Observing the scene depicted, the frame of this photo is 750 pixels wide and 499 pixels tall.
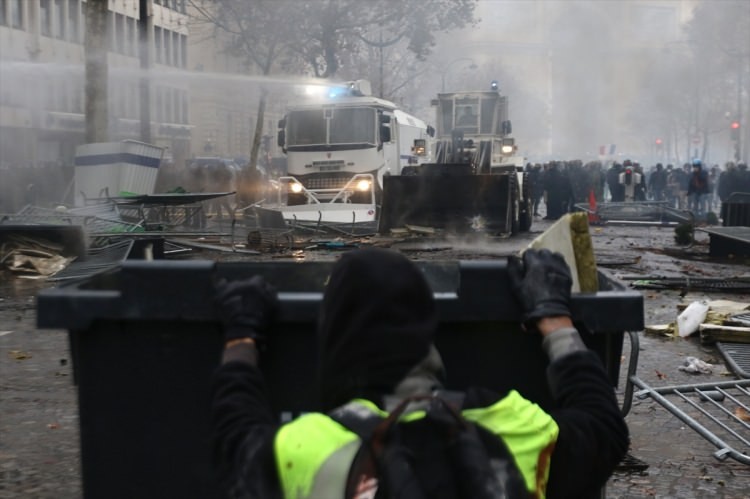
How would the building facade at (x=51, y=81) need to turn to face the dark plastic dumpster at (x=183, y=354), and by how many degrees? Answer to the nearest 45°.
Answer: approximately 45° to its right

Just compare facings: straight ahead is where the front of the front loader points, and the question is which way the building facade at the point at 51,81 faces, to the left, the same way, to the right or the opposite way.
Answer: to the left

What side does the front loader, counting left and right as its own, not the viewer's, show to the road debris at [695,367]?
front

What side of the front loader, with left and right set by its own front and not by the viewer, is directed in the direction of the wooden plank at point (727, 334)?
front

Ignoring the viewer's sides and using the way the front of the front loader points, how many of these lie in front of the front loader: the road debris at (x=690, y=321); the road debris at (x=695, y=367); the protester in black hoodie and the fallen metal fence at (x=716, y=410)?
4

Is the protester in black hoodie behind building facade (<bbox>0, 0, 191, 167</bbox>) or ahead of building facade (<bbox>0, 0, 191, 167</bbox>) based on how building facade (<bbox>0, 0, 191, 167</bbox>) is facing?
ahead

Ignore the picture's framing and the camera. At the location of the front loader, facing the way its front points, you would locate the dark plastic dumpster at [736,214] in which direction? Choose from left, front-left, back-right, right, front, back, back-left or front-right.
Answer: left

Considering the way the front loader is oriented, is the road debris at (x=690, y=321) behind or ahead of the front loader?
ahead

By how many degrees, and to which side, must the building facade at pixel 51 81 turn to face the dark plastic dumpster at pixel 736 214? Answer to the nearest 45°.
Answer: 0° — it already faces it

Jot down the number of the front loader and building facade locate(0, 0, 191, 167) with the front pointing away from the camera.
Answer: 0

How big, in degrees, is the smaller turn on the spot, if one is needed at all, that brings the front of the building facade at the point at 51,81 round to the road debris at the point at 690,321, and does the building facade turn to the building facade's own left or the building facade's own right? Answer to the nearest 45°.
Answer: approximately 45° to the building facade's own right

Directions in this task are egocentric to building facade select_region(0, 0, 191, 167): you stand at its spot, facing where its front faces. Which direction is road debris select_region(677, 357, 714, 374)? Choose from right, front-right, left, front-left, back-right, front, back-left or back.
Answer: front-right

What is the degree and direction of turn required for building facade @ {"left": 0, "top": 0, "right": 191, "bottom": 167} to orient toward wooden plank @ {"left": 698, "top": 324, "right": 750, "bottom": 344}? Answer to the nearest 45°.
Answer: approximately 45° to its right
